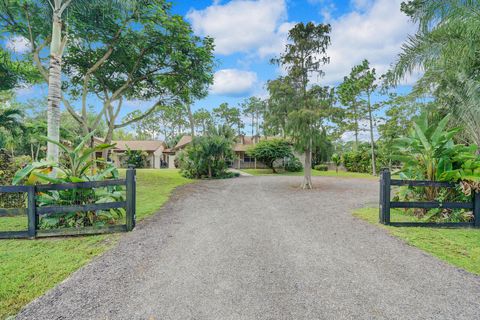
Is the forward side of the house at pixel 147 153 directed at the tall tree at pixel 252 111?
no

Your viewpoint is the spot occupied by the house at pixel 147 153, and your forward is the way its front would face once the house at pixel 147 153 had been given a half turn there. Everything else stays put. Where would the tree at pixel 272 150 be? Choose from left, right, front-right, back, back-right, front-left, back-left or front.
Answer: back-right

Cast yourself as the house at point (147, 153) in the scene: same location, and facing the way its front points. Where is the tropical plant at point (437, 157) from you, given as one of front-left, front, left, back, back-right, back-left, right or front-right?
front

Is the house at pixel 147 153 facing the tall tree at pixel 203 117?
no

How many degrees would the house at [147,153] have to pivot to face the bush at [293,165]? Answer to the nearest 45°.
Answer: approximately 45° to its left

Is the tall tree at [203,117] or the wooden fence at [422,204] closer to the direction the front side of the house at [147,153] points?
the wooden fence

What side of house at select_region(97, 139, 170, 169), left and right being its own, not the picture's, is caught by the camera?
front

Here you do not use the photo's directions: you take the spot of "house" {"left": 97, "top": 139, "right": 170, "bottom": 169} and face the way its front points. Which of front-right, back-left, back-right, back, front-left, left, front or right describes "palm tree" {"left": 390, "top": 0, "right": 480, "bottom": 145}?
front

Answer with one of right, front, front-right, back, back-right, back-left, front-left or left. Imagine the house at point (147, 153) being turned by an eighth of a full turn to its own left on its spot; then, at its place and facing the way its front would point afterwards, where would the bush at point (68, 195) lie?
front-right
